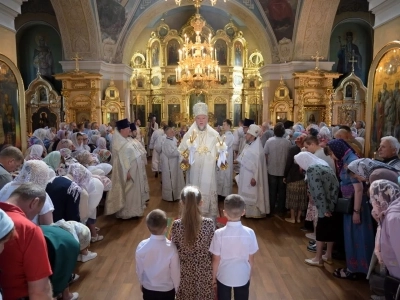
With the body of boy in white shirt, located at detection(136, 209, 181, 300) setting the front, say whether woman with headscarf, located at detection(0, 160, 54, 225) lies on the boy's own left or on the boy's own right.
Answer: on the boy's own left

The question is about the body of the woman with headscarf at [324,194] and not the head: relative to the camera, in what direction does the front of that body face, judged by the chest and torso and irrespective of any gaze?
to the viewer's left

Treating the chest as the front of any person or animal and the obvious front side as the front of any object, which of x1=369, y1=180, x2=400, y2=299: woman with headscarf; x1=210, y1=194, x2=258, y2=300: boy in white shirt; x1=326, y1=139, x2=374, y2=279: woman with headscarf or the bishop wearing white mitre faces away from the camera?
the boy in white shirt

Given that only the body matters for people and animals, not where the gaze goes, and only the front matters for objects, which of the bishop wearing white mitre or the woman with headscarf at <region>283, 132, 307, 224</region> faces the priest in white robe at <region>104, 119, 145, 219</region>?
the woman with headscarf

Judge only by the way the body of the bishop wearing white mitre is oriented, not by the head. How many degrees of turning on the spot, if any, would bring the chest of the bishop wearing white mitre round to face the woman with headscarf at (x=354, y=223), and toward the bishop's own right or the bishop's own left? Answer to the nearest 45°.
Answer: approximately 45° to the bishop's own left

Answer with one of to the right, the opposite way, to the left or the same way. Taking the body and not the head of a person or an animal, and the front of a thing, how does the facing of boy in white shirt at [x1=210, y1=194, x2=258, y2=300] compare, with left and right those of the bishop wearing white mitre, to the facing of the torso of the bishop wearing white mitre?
the opposite way

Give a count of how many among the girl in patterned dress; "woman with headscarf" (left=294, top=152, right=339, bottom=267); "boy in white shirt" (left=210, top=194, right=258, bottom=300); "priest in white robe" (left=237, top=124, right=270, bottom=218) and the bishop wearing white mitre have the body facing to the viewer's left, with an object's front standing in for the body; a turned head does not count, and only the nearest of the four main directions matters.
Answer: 2

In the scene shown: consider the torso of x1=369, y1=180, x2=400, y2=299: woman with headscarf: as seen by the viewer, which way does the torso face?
to the viewer's left

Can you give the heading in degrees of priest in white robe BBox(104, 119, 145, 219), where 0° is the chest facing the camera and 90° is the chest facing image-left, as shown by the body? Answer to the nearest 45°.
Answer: approximately 270°

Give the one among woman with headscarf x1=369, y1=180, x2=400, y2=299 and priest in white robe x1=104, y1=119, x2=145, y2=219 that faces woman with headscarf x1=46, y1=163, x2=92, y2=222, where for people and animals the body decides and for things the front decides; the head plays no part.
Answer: woman with headscarf x1=369, y1=180, x2=400, y2=299

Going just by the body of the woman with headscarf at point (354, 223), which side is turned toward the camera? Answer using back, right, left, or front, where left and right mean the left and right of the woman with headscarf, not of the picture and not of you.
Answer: left

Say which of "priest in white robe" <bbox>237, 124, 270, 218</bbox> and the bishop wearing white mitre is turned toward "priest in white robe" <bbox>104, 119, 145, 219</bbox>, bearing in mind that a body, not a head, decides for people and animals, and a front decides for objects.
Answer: "priest in white robe" <bbox>237, 124, 270, 218</bbox>
